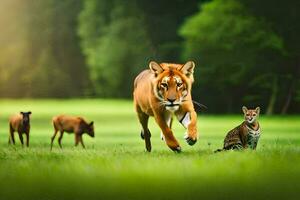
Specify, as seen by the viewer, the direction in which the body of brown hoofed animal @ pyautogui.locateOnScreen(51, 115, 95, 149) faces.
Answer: to the viewer's right

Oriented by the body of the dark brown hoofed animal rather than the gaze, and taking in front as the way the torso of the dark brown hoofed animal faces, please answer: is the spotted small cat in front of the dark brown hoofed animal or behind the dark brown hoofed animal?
in front

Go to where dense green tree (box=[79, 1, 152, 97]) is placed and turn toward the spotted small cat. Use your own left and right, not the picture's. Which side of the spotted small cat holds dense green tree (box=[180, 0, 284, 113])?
left

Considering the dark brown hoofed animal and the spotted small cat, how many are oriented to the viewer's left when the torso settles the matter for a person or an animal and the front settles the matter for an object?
0

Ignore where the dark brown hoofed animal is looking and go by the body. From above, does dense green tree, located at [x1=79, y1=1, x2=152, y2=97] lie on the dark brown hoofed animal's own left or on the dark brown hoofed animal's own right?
on the dark brown hoofed animal's own left

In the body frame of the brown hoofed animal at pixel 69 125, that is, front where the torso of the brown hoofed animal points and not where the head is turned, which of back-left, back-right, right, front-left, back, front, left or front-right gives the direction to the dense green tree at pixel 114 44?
left

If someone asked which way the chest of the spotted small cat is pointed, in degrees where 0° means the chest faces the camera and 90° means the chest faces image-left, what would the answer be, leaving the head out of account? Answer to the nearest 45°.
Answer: approximately 315°

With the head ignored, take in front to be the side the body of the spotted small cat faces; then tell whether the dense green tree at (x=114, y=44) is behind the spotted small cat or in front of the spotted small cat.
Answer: behind
